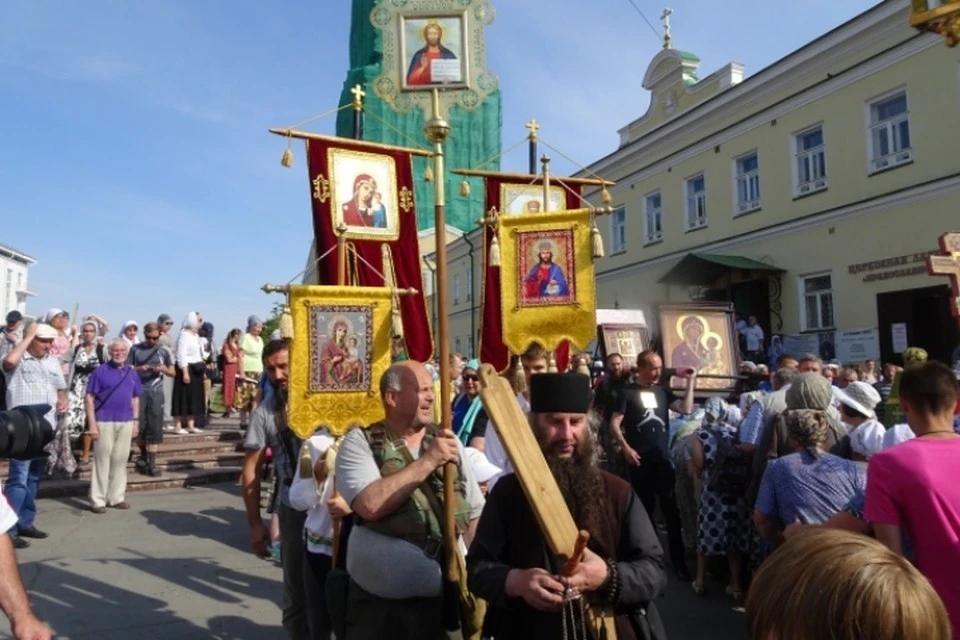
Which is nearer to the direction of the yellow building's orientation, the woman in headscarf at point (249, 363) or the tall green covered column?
the woman in headscarf

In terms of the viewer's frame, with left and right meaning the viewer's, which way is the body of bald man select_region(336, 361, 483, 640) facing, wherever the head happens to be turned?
facing the viewer and to the right of the viewer

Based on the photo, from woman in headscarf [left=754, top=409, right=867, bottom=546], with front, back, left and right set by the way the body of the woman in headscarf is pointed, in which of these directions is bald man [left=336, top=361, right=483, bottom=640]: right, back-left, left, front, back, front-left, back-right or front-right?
back-left

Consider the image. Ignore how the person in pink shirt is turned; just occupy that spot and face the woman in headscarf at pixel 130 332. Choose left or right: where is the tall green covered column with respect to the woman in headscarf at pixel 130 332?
right

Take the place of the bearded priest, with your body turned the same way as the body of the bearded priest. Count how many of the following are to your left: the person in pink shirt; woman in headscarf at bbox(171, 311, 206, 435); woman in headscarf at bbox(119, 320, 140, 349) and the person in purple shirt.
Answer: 1

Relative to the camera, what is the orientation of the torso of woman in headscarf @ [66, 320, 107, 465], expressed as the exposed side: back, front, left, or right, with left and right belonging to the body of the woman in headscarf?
front

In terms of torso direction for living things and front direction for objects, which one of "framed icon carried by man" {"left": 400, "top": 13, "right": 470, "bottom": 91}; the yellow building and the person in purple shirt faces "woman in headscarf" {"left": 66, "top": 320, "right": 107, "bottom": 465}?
the yellow building

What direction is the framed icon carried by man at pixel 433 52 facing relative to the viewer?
toward the camera

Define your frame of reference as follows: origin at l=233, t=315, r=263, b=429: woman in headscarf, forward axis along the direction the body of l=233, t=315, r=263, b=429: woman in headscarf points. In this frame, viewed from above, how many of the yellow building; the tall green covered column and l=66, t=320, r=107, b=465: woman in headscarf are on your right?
1

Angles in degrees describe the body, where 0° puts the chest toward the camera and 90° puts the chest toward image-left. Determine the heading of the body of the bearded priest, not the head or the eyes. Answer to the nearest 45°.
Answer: approximately 0°

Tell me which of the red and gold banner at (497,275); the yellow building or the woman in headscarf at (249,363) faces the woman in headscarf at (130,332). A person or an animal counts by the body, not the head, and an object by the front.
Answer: the yellow building

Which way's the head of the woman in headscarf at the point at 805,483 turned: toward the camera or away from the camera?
away from the camera

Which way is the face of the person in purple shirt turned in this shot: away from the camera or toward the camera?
toward the camera

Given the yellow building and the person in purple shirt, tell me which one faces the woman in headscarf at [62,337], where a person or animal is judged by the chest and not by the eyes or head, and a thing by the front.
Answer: the yellow building

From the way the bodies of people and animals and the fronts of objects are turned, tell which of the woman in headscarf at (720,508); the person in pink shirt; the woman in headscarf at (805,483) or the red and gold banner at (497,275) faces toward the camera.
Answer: the red and gold banner

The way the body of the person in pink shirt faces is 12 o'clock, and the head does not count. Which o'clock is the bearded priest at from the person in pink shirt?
The bearded priest is roughly at 8 o'clock from the person in pink shirt.

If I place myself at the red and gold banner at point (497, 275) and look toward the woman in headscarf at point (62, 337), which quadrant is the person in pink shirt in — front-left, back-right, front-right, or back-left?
back-left

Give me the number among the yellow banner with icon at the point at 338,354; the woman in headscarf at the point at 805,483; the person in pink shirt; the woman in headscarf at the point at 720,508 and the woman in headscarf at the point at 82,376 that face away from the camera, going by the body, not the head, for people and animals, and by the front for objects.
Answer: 3

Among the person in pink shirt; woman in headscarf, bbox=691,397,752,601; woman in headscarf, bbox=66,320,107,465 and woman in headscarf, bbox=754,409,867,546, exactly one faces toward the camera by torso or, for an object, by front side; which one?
woman in headscarf, bbox=66,320,107,465

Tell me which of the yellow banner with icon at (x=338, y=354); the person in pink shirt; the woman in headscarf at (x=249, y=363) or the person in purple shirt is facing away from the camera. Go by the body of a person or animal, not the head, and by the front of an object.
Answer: the person in pink shirt

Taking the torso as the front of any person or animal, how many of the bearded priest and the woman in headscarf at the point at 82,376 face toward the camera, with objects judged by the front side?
2

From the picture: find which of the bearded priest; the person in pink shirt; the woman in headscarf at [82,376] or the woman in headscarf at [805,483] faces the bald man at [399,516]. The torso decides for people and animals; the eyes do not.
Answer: the woman in headscarf at [82,376]
